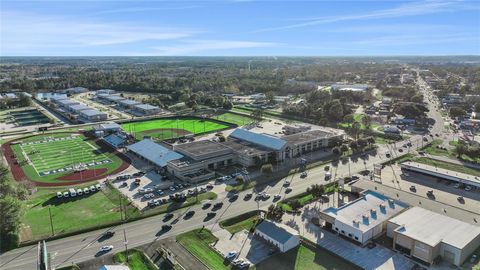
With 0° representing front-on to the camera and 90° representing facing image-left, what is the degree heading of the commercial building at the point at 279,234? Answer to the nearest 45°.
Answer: approximately 45°

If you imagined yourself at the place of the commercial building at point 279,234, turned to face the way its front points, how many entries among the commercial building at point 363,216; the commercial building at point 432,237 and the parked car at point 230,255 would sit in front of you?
1

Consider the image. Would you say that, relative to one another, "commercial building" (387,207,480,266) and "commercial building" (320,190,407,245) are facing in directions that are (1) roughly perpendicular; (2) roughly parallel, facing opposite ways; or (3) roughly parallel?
roughly parallel

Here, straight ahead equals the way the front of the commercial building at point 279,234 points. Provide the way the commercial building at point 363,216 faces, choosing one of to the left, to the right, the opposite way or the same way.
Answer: the same way

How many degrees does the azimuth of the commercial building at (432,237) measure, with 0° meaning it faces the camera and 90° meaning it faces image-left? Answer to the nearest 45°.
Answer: approximately 45°

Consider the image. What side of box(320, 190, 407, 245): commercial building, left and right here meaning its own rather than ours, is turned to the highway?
front

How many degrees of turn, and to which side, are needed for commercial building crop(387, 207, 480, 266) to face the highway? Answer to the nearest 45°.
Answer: approximately 90° to its right

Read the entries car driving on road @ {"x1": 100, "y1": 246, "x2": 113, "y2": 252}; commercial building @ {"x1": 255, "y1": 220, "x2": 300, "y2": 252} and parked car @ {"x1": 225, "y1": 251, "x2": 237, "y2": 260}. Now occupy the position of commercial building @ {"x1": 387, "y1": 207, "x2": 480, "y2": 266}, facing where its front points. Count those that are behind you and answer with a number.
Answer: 0

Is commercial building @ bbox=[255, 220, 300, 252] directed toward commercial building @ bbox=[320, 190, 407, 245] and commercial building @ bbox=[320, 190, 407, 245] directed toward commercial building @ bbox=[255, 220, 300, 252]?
no

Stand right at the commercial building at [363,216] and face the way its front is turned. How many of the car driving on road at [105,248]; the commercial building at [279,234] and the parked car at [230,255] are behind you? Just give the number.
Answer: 0

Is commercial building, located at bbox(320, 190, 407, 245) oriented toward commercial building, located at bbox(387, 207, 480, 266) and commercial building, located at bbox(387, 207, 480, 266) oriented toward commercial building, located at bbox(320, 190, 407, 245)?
no

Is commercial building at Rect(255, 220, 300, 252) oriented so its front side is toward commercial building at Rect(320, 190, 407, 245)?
no

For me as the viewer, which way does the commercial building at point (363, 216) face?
facing the viewer and to the left of the viewer

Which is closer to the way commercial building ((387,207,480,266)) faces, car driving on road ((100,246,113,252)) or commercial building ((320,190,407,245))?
the car driving on road

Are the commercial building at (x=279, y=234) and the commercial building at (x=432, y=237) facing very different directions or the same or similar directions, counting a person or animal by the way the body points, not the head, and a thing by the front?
same or similar directions

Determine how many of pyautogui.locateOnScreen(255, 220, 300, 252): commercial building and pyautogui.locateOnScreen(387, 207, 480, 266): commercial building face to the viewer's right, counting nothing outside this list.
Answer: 0

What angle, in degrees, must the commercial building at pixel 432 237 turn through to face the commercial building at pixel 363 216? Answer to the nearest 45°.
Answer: approximately 45° to its right
